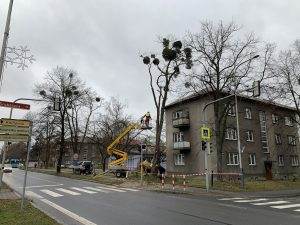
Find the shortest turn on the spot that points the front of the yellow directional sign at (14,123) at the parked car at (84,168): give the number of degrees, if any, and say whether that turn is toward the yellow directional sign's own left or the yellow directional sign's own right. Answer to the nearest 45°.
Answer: approximately 180°

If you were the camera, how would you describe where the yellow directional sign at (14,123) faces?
facing the viewer
